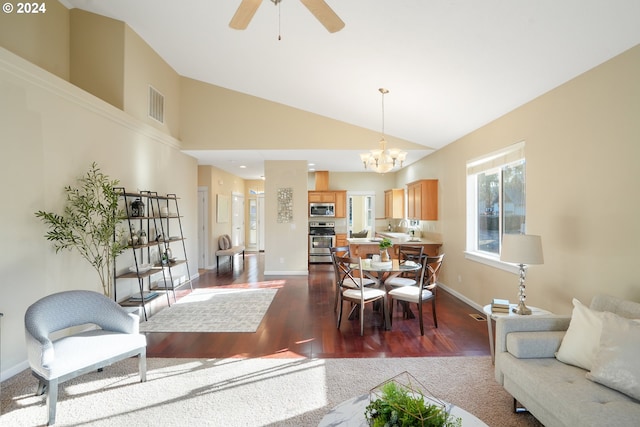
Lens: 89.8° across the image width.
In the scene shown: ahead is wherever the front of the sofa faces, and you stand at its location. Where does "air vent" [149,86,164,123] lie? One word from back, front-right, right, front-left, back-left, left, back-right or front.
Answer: front-right

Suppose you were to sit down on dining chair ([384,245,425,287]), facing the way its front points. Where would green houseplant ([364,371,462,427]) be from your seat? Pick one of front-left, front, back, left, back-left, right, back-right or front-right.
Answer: front-left

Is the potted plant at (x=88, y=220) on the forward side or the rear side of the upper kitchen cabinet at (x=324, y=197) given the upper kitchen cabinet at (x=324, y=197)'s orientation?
on the forward side

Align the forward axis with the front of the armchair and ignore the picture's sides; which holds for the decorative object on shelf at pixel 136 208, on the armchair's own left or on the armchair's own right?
on the armchair's own left

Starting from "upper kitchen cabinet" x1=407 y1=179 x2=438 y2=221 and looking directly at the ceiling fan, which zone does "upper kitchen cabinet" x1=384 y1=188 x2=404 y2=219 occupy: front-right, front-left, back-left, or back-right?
back-right

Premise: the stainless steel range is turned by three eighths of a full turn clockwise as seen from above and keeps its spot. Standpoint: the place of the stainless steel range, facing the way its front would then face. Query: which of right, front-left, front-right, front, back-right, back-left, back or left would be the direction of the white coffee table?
back-left

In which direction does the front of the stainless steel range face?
toward the camera

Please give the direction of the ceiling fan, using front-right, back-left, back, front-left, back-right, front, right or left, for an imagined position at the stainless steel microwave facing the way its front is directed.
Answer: front

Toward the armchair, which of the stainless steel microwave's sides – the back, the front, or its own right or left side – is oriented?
front

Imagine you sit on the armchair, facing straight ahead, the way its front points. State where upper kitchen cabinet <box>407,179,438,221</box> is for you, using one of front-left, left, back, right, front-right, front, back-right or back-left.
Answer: front-left

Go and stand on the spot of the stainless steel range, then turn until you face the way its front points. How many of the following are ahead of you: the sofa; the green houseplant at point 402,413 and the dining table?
3

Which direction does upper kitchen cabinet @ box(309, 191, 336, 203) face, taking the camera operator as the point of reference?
facing the viewer

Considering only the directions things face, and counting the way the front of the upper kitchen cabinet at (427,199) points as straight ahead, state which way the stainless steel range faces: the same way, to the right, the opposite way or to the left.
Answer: to the left

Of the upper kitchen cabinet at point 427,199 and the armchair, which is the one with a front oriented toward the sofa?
the armchair

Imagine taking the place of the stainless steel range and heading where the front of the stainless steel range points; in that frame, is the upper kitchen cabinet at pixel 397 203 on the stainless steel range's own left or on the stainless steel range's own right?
on the stainless steel range's own left

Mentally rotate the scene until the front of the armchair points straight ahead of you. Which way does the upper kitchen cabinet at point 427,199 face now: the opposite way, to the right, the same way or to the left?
the opposite way

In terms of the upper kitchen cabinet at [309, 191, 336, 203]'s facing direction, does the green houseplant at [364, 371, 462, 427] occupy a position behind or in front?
in front

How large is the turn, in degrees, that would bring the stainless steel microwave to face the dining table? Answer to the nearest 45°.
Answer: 0° — it already faces it
